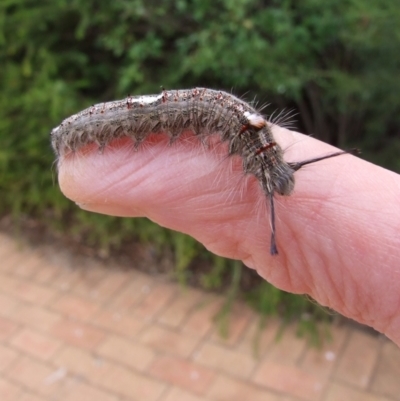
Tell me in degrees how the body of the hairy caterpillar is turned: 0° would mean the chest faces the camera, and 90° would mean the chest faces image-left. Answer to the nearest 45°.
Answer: approximately 270°
